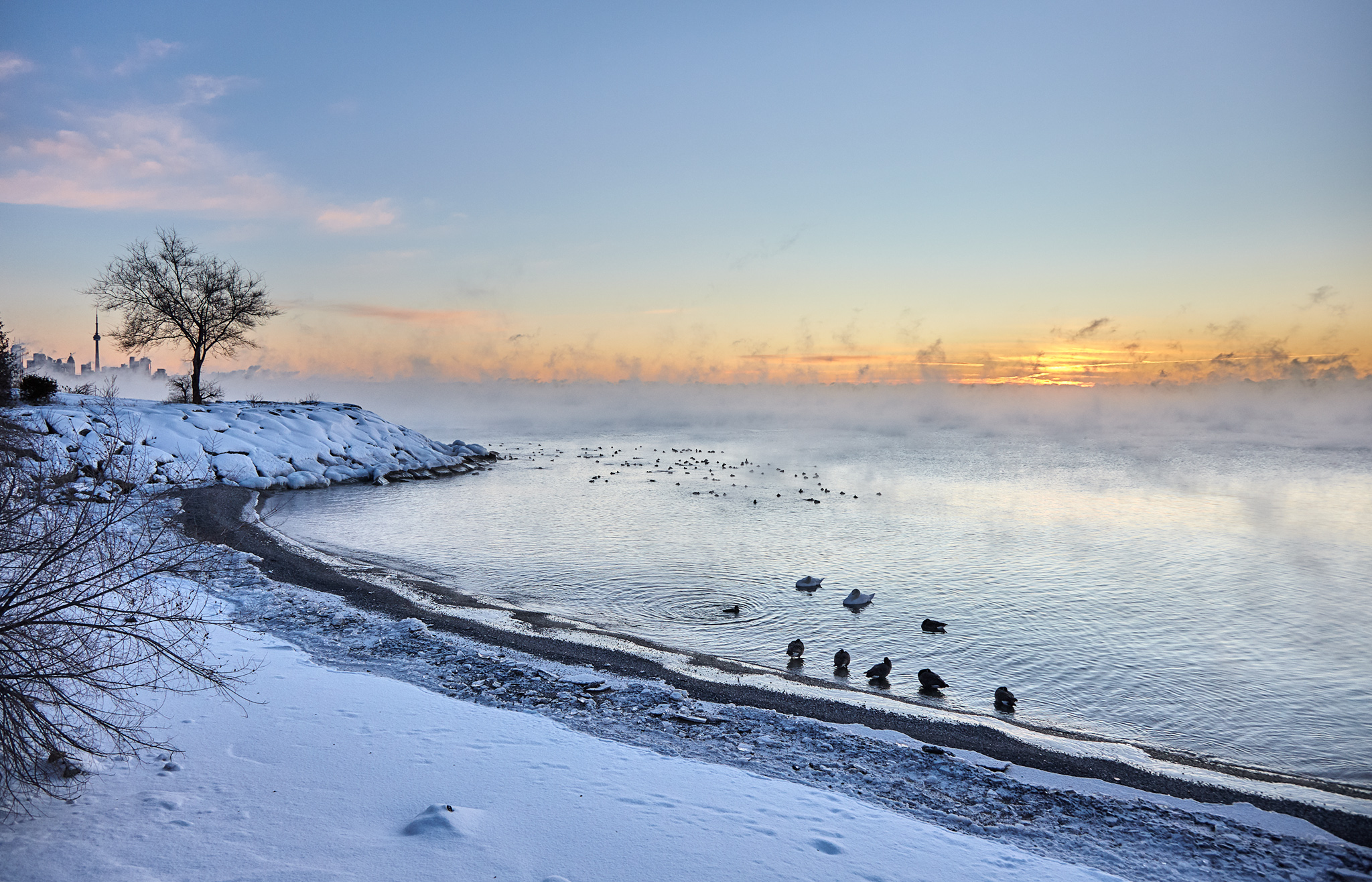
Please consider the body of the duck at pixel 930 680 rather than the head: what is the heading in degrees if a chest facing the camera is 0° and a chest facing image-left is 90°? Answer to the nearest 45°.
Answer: approximately 90°

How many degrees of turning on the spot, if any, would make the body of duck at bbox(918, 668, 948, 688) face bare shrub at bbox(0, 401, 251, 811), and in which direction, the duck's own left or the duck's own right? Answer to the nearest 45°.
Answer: approximately 45° to the duck's own left

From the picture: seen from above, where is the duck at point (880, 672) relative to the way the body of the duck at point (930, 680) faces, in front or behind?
in front

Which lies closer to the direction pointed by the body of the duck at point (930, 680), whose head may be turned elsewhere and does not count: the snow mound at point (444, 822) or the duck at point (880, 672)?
the duck

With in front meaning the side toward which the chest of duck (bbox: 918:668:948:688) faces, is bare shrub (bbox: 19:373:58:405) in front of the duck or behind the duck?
in front
